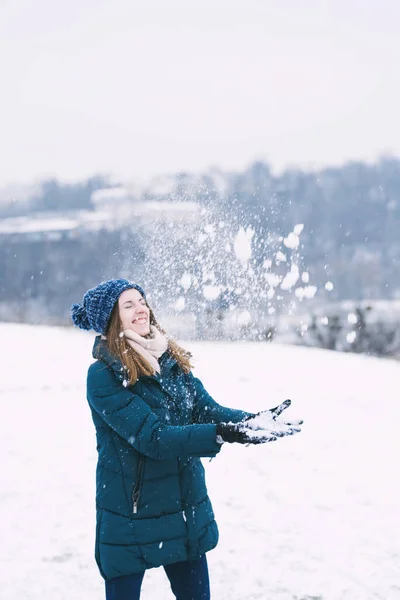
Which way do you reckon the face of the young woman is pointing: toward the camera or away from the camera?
toward the camera

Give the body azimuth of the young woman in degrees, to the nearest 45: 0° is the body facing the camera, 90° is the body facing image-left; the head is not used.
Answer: approximately 315°
